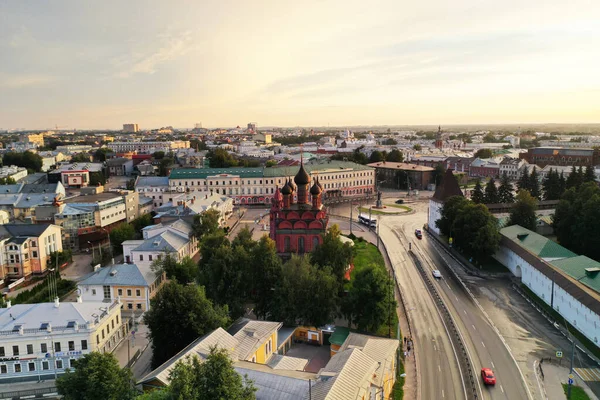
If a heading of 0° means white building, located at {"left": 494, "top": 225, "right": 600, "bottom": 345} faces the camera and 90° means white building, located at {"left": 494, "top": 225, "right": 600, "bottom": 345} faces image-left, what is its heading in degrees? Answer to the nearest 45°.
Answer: approximately 45°

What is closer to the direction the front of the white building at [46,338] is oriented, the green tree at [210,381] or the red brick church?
the green tree

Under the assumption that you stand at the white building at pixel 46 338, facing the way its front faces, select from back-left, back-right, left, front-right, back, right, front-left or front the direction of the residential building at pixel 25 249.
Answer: back

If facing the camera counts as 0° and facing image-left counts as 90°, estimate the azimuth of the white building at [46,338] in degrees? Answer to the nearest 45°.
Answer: approximately 0°

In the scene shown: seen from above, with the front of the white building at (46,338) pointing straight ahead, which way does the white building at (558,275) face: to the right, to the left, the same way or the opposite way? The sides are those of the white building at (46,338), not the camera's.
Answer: to the right
